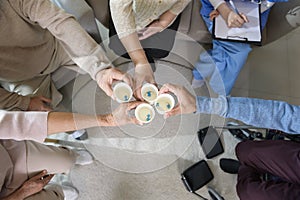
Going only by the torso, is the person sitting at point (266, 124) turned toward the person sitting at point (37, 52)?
yes

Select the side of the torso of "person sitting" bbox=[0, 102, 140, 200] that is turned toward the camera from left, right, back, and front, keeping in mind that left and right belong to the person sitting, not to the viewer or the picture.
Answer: right

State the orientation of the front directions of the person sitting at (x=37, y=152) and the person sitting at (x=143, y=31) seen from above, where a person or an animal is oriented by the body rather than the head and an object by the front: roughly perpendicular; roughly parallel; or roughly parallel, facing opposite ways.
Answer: roughly perpendicular

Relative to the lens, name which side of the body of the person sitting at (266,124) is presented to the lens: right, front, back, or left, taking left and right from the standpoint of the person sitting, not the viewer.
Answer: left

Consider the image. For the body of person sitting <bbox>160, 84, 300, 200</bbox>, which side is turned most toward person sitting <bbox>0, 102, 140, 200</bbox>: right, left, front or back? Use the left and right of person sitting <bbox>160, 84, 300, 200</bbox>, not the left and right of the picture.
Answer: front

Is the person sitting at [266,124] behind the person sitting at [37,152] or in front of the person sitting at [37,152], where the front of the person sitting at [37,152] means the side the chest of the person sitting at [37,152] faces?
in front

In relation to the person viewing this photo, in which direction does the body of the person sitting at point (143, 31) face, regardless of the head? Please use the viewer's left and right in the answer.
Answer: facing the viewer
